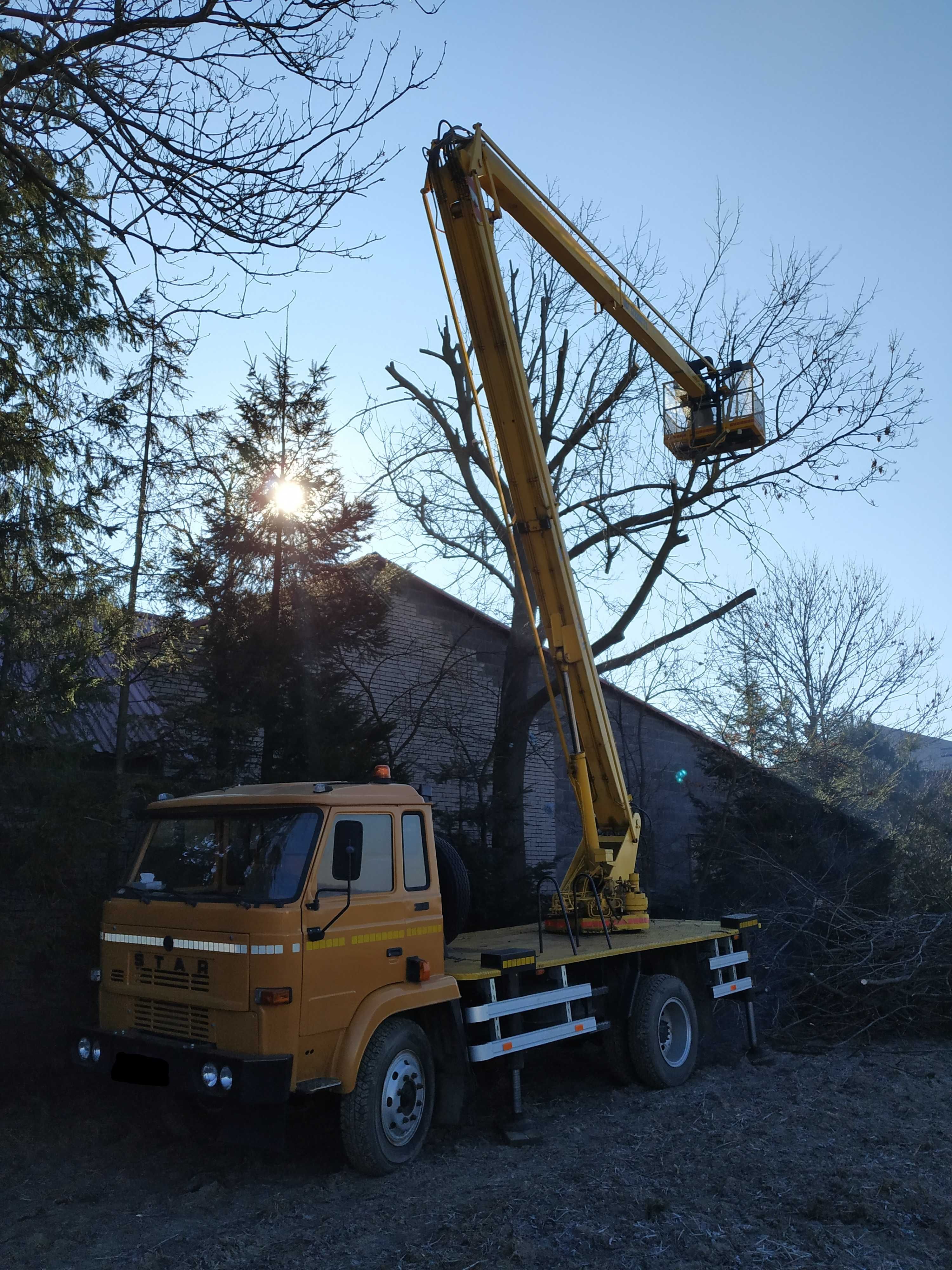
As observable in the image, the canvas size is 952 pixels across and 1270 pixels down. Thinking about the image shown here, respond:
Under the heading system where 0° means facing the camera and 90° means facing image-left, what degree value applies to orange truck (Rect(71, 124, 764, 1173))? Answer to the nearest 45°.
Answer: approximately 45°

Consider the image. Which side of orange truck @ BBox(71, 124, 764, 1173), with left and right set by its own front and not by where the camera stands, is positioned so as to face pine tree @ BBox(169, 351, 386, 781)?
right
